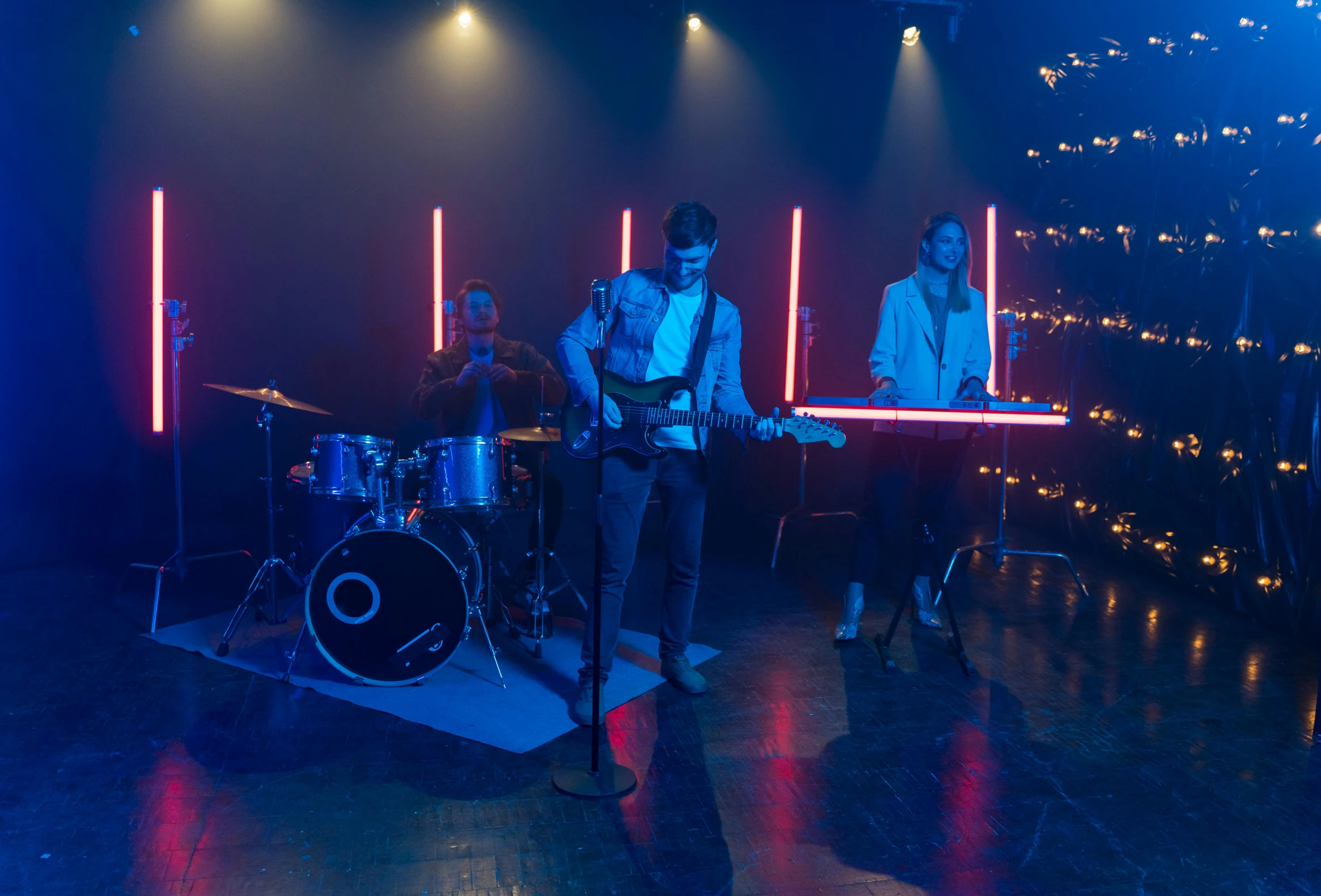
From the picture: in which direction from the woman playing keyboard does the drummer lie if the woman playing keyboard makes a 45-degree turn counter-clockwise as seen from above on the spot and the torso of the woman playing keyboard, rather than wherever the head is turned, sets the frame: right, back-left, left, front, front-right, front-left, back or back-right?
back-right

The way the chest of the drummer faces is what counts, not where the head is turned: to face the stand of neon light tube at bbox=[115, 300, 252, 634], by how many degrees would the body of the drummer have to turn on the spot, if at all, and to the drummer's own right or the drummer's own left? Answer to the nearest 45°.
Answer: approximately 90° to the drummer's own right

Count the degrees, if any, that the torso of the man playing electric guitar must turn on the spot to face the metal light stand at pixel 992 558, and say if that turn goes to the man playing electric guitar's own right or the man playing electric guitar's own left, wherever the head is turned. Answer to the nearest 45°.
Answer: approximately 135° to the man playing electric guitar's own left

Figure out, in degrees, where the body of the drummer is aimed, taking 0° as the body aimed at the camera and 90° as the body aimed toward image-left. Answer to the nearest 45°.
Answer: approximately 0°

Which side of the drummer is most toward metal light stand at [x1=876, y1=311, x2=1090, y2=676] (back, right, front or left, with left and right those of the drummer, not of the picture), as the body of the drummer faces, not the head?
left

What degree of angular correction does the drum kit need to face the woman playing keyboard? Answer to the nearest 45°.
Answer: approximately 90° to its left

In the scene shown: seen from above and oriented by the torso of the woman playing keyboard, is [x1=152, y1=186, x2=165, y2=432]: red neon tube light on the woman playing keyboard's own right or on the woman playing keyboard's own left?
on the woman playing keyboard's own right

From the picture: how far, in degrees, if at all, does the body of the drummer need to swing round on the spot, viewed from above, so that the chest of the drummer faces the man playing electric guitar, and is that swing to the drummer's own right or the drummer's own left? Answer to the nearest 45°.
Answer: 0° — they already face them

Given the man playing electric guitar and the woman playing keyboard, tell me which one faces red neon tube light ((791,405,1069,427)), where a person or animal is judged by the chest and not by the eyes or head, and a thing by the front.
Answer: the woman playing keyboard
